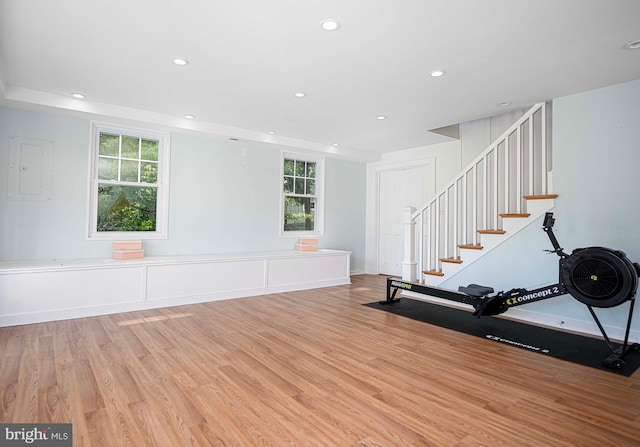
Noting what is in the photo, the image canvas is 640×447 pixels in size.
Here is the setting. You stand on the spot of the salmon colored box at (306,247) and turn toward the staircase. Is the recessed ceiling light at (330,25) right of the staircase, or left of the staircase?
right

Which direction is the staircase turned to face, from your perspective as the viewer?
facing away from the viewer and to the left of the viewer

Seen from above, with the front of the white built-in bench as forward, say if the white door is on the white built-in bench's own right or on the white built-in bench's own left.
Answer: on the white built-in bench's own left

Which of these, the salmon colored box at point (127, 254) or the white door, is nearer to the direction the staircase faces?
the white door

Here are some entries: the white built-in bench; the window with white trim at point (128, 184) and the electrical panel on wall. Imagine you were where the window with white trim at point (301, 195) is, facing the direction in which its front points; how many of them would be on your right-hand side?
3
